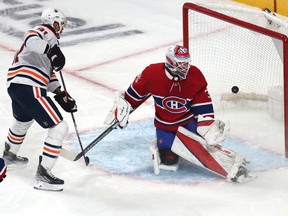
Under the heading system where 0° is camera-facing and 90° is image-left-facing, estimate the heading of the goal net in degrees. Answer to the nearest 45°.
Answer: approximately 45°
